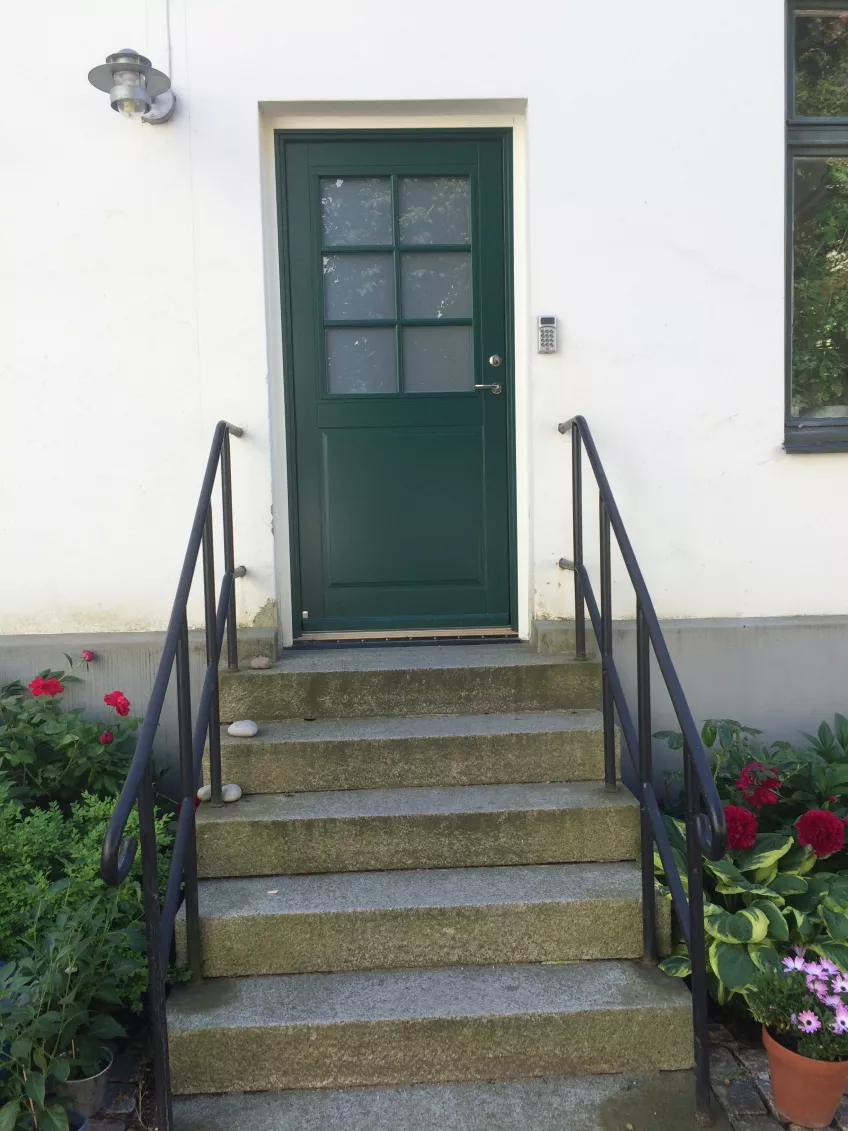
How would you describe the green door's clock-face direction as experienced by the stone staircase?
The green door is roughly at 6 o'clock from the stone staircase.

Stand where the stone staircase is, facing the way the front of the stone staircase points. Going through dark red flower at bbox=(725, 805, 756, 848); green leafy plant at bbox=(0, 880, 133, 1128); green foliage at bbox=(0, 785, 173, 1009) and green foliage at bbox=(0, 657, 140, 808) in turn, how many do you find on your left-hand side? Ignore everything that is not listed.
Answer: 1

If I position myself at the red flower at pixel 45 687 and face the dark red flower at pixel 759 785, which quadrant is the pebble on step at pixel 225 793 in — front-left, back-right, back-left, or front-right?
front-right

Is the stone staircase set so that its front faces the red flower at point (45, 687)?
no

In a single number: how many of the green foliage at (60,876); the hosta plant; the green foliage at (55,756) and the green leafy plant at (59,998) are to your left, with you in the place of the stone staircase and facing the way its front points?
1

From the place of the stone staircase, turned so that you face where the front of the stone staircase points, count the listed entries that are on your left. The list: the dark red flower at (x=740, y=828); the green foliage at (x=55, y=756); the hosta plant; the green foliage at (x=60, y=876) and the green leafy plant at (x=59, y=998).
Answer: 2

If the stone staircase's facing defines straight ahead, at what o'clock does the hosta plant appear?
The hosta plant is roughly at 9 o'clock from the stone staircase.

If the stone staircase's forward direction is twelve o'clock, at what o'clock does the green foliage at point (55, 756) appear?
The green foliage is roughly at 4 o'clock from the stone staircase.

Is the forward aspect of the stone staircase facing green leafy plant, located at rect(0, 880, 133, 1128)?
no

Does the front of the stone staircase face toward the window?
no

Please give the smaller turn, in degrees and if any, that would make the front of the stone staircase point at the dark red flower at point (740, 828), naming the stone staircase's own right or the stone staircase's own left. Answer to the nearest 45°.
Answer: approximately 90° to the stone staircase's own left

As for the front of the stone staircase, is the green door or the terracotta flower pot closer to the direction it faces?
the terracotta flower pot

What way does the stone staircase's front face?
toward the camera
